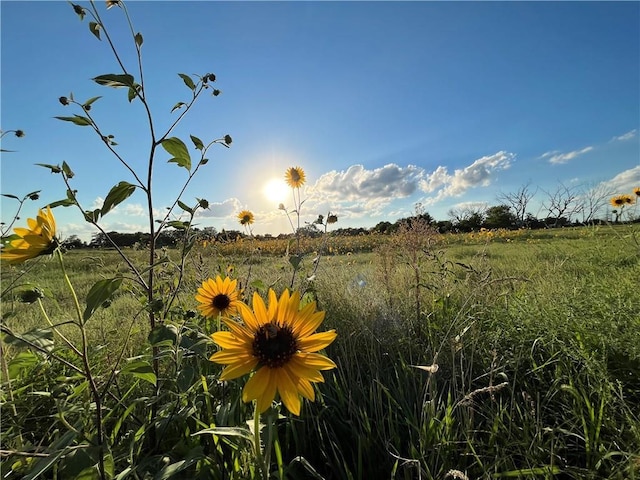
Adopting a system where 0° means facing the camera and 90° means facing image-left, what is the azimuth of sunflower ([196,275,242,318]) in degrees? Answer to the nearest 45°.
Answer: approximately 0°

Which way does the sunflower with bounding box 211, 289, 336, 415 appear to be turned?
toward the camera

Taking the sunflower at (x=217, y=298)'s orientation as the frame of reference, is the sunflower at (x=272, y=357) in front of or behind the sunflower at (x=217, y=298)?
in front

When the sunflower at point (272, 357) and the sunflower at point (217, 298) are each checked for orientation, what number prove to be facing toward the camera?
2

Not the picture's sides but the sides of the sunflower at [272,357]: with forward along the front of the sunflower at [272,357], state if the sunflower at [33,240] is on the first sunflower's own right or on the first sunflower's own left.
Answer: on the first sunflower's own right

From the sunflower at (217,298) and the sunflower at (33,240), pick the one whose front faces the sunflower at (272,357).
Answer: the sunflower at (217,298)

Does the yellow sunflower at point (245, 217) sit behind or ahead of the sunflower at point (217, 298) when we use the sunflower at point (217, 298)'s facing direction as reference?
behind

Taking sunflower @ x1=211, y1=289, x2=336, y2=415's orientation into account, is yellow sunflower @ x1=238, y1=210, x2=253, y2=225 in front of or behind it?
behind

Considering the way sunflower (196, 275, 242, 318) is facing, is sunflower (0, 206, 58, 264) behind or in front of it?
in front

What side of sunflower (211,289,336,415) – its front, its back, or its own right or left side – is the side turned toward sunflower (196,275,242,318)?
back
